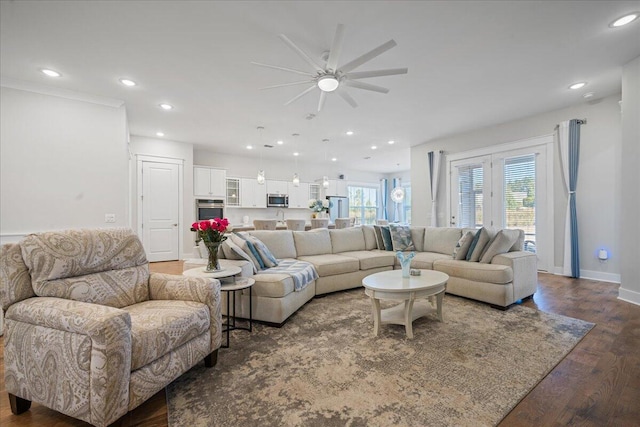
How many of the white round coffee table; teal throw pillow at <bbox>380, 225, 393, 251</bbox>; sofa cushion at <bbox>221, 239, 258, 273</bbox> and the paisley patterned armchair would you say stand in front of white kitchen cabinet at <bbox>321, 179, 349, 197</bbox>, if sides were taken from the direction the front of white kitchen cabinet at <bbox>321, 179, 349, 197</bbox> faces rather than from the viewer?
4

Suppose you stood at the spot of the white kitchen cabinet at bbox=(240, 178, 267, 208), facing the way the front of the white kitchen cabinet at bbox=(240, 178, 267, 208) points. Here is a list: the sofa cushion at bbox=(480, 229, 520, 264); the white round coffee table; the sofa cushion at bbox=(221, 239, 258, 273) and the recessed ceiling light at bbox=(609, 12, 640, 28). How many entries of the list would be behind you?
0

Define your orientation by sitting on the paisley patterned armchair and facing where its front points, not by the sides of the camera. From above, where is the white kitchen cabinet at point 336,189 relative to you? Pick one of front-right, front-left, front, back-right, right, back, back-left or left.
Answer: left

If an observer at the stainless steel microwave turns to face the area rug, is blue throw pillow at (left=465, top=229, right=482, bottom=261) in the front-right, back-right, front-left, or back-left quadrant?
front-left

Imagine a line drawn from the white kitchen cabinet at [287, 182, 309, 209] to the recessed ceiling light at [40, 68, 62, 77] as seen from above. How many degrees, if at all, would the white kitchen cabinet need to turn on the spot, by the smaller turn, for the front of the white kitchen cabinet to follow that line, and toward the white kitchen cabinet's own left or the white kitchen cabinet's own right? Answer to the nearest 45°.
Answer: approximately 45° to the white kitchen cabinet's own right

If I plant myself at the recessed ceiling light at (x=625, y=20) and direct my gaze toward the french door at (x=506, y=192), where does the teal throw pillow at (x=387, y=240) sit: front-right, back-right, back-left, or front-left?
front-left

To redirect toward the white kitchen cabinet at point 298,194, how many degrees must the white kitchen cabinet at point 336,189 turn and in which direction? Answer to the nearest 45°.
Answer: approximately 45° to its right

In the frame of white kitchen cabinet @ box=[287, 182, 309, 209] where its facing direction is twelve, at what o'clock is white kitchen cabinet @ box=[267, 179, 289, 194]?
white kitchen cabinet @ box=[267, 179, 289, 194] is roughly at 2 o'clock from white kitchen cabinet @ box=[287, 182, 309, 209].

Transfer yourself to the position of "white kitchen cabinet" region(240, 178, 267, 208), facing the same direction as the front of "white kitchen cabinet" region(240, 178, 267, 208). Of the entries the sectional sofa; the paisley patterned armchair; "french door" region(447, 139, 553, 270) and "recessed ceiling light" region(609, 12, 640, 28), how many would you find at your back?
0

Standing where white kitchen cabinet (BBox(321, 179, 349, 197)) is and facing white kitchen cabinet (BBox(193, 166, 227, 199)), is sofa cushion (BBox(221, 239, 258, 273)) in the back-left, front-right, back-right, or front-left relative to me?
front-left

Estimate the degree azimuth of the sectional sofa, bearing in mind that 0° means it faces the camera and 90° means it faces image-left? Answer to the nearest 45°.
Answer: approximately 0°

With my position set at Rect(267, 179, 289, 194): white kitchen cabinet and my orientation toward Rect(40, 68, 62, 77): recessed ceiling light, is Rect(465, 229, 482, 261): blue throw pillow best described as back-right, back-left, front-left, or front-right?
front-left

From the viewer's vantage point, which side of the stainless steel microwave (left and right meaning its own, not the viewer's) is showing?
front

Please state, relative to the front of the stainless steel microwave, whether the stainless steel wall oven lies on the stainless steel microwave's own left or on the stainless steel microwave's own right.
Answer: on the stainless steel microwave's own right

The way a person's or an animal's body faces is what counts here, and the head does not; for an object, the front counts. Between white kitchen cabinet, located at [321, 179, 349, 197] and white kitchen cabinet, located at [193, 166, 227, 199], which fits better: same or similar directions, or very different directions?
same or similar directions

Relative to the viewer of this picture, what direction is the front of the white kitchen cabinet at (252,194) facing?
facing the viewer

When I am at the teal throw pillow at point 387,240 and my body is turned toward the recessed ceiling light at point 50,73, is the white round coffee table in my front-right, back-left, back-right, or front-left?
front-left

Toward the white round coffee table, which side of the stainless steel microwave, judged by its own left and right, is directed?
front

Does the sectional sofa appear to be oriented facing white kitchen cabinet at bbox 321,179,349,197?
no

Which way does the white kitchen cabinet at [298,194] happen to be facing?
toward the camera

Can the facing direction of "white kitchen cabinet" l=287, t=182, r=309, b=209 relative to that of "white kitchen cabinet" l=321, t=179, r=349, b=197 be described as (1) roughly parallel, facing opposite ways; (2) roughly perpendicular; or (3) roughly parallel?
roughly parallel

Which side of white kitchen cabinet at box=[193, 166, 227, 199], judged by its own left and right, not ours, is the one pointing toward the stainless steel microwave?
left

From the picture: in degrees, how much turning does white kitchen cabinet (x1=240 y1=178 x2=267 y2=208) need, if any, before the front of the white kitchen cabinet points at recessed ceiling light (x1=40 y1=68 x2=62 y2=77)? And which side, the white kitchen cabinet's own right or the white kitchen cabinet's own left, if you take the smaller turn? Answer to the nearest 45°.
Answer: approximately 45° to the white kitchen cabinet's own right
